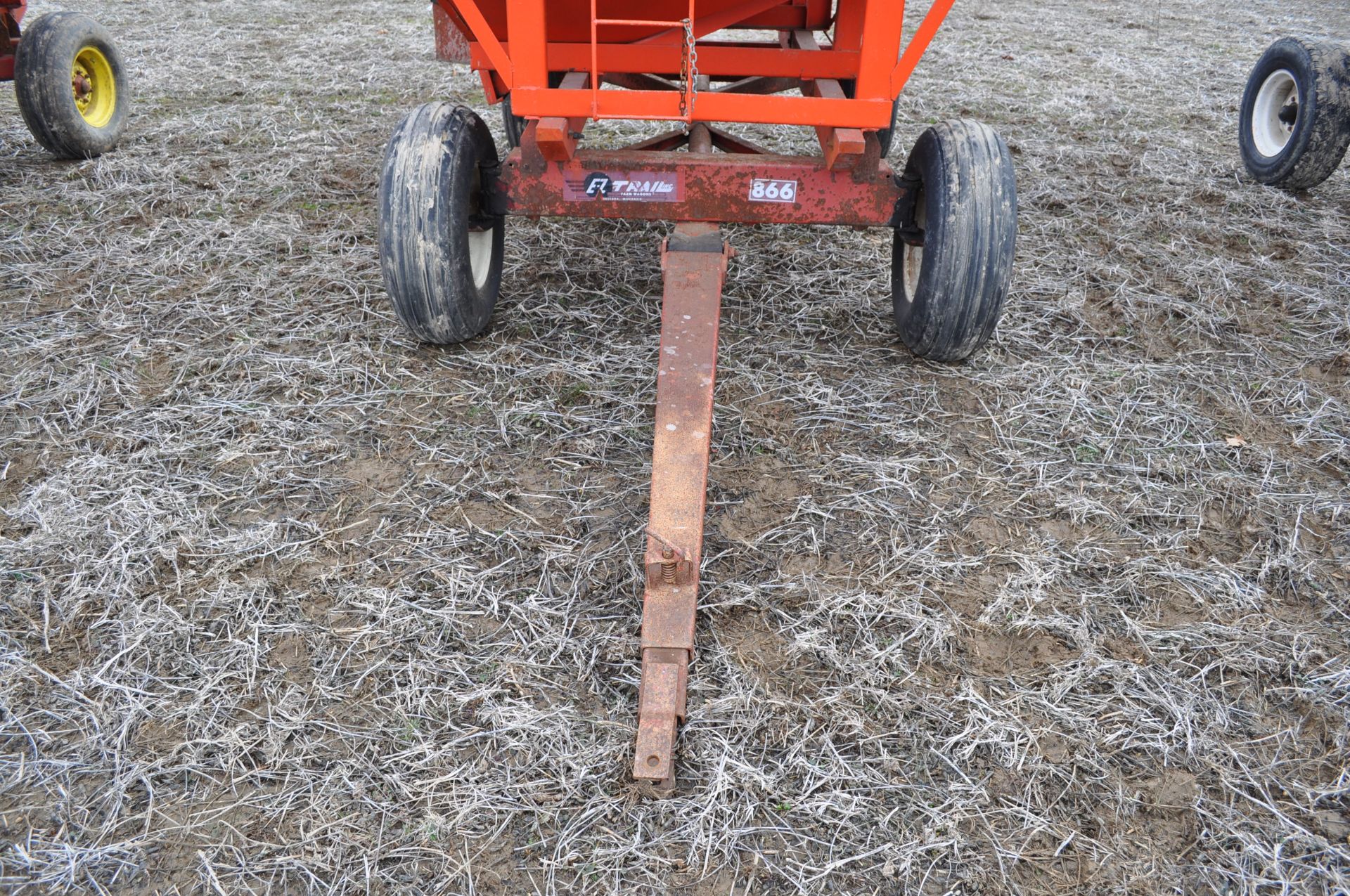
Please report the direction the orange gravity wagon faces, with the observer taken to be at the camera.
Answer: facing the viewer
